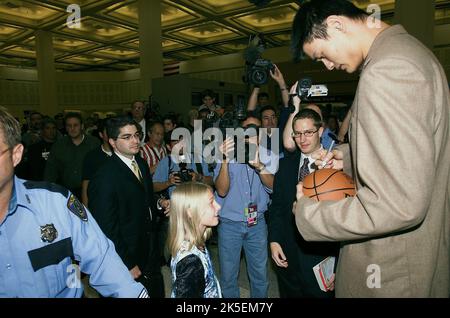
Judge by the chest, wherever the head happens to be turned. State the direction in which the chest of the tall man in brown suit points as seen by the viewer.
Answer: to the viewer's left

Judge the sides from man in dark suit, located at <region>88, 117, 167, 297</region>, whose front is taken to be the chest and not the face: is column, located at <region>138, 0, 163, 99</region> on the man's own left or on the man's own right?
on the man's own left

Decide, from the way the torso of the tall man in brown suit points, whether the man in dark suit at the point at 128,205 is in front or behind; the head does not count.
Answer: in front

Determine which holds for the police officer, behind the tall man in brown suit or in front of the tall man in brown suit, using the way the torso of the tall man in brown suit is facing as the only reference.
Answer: in front

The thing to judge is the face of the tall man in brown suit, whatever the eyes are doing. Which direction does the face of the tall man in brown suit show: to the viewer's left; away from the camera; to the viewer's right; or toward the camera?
to the viewer's left

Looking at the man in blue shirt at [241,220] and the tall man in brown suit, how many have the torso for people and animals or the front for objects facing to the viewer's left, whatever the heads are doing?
1

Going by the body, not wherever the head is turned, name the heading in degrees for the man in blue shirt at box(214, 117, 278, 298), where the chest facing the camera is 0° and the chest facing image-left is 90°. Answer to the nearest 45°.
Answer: approximately 0°

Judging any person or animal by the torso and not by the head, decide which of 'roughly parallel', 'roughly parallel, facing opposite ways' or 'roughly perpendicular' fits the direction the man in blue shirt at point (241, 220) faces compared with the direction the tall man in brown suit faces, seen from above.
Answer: roughly perpendicular
